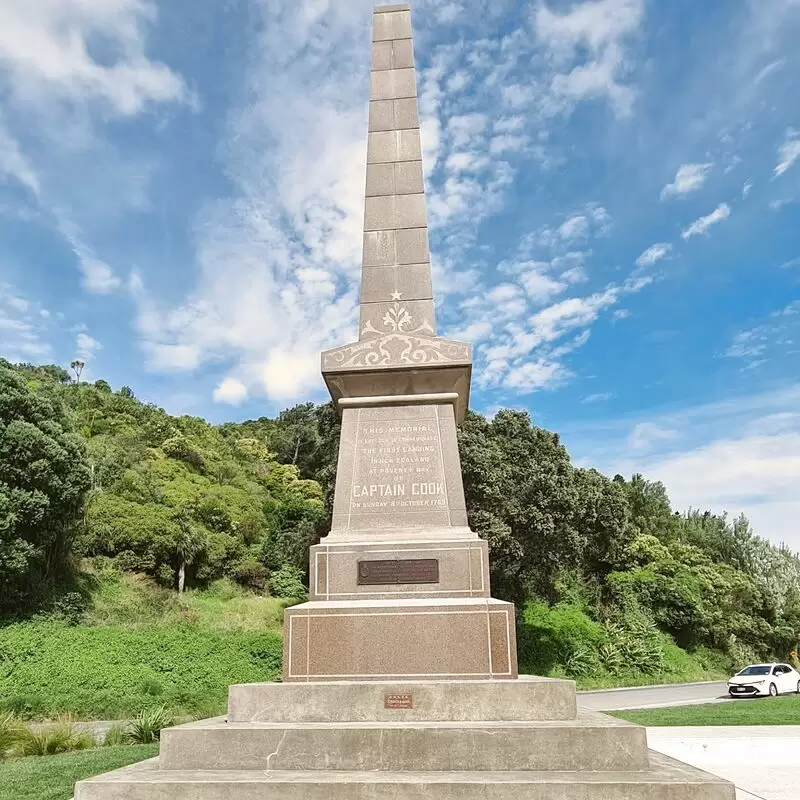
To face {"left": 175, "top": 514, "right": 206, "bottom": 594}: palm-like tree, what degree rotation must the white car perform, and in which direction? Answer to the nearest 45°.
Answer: approximately 45° to its right

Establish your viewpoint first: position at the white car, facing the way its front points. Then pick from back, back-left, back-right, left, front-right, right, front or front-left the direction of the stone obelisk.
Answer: front-left

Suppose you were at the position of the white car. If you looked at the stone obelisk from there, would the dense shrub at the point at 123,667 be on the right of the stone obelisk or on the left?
right

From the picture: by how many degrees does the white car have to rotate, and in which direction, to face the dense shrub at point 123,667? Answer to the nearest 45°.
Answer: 0° — it already faces it

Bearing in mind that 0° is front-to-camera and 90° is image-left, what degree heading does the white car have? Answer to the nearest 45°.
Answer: approximately 45°
